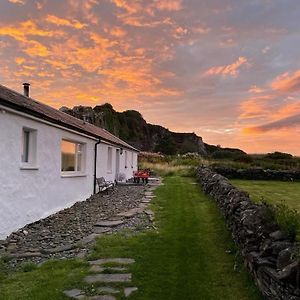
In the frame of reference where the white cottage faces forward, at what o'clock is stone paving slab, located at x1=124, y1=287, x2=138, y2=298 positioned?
The stone paving slab is roughly at 1 o'clock from the white cottage.

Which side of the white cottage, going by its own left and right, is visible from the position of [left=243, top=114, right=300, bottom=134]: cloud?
left

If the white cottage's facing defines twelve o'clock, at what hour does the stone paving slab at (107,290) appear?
The stone paving slab is roughly at 1 o'clock from the white cottage.

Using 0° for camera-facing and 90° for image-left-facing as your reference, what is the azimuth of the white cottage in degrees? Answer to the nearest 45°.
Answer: approximately 315°

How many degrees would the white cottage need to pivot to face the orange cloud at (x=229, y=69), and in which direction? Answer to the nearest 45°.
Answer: approximately 90° to its left
